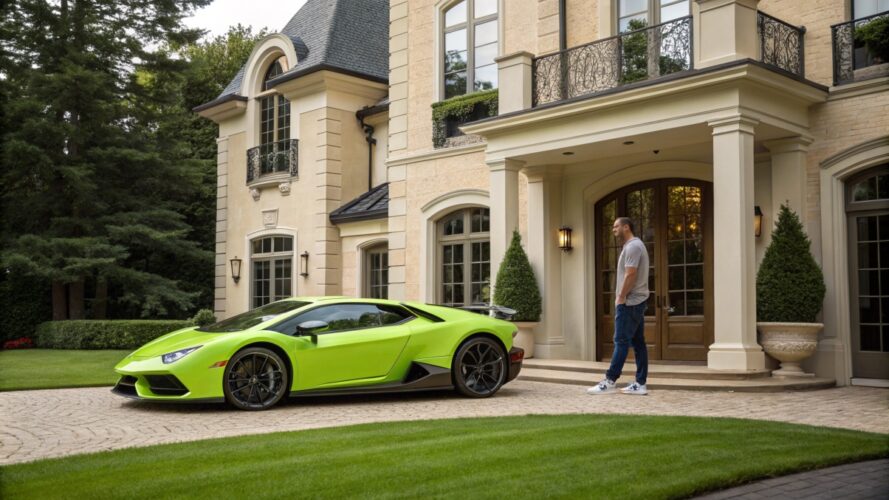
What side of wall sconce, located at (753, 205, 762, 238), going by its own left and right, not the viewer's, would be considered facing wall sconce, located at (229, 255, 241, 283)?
right

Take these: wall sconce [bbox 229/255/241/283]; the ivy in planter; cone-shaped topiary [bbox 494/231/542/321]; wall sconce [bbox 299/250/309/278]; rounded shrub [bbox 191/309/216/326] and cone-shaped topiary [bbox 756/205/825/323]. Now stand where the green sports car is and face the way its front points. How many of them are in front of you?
0

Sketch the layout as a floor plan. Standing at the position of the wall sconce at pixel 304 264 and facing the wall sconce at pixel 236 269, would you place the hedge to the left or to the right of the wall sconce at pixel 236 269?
left

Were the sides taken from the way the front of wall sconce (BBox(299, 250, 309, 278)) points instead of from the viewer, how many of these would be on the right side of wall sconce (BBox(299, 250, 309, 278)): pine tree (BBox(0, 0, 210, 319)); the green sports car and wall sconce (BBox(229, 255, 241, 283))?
2

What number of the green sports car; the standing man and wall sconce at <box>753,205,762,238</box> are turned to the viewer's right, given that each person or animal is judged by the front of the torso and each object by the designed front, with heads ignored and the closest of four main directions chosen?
0

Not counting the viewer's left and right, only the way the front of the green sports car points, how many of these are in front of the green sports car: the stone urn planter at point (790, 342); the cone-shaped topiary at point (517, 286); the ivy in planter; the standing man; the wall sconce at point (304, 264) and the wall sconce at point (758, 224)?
0

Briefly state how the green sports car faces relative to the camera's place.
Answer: facing the viewer and to the left of the viewer

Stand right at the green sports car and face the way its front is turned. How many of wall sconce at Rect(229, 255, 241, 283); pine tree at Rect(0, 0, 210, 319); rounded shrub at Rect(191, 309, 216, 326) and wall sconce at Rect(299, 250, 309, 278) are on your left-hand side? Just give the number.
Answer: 0

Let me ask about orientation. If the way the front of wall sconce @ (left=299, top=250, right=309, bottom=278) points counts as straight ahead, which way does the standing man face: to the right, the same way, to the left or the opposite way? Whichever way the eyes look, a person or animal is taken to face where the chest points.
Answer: to the right

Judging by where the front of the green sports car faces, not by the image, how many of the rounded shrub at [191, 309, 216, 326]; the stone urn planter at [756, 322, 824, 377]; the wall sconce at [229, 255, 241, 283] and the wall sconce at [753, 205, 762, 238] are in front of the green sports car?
0

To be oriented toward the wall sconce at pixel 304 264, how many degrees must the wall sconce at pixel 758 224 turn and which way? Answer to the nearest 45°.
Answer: approximately 90° to its right

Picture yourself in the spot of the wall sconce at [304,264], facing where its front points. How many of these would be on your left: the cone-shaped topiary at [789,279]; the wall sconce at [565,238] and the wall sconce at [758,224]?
3

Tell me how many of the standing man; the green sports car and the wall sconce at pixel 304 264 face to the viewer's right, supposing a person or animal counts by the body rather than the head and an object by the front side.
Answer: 0

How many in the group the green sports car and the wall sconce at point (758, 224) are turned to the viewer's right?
0

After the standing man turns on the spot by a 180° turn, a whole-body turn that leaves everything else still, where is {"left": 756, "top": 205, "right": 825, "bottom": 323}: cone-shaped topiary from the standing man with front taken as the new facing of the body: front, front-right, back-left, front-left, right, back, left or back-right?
front-left

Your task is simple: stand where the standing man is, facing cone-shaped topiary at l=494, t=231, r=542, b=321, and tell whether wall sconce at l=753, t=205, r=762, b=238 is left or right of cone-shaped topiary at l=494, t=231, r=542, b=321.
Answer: right

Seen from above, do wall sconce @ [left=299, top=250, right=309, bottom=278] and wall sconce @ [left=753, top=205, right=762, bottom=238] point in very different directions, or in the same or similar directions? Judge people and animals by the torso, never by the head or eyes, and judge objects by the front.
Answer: same or similar directions

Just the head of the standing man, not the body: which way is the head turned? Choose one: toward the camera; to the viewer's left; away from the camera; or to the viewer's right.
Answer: to the viewer's left

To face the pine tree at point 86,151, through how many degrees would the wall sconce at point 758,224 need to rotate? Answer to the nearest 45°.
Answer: approximately 45° to its right

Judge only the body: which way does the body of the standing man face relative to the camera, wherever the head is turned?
to the viewer's left

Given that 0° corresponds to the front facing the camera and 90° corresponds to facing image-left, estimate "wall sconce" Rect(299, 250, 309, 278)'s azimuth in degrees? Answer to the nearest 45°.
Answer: approximately 45°

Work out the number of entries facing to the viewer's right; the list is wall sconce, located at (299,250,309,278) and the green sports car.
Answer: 0
